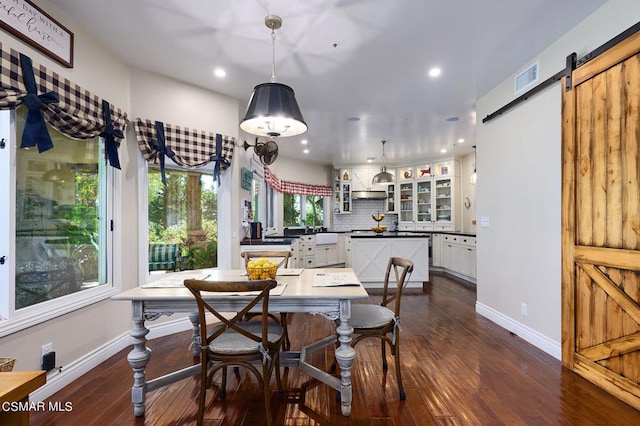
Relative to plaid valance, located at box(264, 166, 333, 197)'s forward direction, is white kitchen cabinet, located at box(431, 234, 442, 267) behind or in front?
in front

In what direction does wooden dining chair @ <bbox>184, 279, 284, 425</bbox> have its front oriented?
away from the camera

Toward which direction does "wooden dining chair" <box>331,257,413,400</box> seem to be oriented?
to the viewer's left

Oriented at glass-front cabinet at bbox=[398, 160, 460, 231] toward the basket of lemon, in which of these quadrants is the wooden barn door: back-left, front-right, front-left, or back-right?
front-left

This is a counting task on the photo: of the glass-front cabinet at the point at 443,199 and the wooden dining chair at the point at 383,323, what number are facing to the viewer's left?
1

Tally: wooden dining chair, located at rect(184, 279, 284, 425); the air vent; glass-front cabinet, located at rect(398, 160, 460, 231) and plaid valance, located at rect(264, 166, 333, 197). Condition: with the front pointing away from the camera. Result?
1

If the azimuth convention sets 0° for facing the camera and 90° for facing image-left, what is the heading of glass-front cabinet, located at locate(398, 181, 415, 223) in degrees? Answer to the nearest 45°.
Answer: approximately 0°

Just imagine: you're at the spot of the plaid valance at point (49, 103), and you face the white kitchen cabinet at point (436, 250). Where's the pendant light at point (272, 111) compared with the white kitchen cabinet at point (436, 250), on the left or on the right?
right

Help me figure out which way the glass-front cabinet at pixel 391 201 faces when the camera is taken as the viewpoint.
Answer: facing the viewer

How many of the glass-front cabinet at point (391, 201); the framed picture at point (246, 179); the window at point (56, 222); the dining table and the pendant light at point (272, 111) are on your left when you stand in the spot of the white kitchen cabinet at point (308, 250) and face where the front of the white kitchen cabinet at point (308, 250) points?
1

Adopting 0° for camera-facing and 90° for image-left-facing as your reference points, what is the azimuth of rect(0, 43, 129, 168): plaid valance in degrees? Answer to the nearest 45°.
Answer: approximately 315°

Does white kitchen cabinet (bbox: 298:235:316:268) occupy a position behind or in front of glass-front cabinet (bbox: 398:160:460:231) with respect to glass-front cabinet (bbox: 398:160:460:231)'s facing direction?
in front

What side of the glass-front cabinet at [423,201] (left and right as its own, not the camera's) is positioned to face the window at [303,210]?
right

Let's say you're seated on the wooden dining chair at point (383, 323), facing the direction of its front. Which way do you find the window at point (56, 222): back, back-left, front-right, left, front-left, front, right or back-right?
front

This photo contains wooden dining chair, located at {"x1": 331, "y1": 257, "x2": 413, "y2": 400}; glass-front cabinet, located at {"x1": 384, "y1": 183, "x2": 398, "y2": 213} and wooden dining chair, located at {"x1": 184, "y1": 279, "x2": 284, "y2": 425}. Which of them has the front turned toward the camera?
the glass-front cabinet

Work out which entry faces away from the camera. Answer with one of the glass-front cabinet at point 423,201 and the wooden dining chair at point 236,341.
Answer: the wooden dining chair

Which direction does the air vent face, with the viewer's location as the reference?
facing the viewer and to the left of the viewer

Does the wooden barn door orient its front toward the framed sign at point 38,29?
yes

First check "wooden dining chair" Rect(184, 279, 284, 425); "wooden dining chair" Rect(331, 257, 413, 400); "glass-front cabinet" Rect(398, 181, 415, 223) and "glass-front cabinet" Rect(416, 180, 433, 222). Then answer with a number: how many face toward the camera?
2
